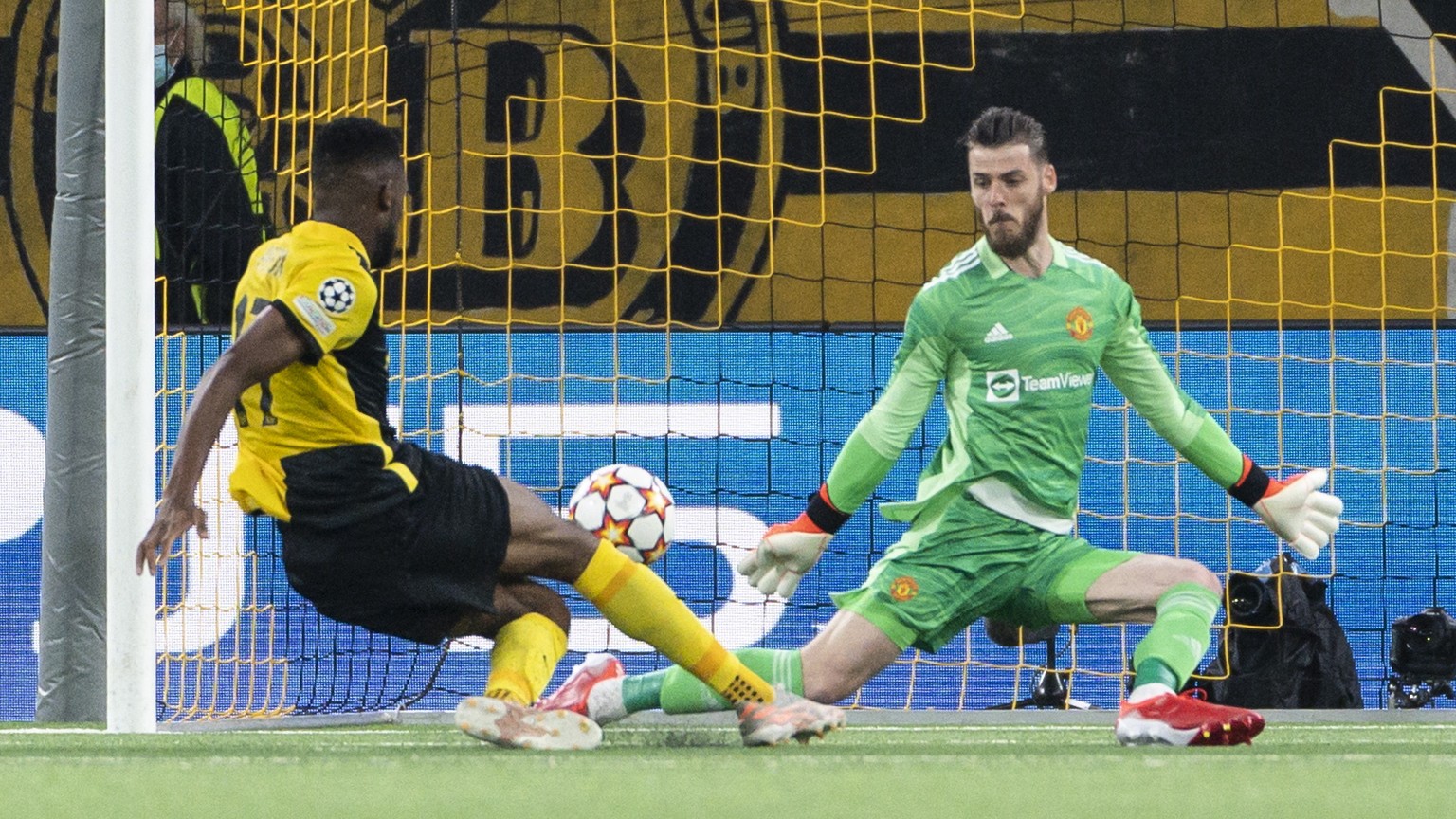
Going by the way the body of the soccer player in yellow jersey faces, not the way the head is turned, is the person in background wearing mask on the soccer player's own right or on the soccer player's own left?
on the soccer player's own left

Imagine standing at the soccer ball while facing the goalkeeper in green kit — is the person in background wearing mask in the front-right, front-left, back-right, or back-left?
back-left

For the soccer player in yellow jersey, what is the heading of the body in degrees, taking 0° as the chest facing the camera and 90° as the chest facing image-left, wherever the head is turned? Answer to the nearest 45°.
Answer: approximately 225°

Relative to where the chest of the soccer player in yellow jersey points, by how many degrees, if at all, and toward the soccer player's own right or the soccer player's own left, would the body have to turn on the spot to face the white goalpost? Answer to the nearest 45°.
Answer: approximately 90° to the soccer player's own left

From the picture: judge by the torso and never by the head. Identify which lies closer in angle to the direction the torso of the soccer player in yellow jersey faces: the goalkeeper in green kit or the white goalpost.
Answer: the goalkeeper in green kit

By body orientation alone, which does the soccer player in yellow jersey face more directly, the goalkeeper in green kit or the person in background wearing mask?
the goalkeeper in green kit

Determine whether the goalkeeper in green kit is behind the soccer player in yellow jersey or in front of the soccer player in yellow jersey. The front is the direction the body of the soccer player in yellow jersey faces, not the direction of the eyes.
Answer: in front

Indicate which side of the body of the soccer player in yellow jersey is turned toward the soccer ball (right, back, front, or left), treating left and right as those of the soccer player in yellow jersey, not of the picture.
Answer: front

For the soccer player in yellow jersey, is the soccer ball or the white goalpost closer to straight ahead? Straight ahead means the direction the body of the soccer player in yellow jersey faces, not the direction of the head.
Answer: the soccer ball
